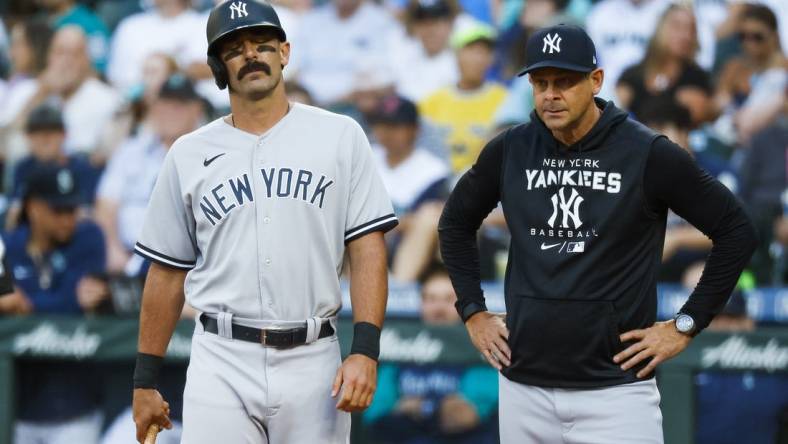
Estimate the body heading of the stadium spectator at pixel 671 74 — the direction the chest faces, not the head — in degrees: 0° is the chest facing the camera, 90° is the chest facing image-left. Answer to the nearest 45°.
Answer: approximately 0°

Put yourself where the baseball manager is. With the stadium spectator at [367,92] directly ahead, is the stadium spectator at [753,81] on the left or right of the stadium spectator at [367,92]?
right

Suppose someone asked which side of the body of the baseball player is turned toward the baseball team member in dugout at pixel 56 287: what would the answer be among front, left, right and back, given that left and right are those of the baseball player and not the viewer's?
back

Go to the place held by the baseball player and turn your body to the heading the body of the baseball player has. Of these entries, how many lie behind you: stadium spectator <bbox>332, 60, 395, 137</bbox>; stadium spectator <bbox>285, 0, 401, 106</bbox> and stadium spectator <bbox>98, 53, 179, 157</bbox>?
3

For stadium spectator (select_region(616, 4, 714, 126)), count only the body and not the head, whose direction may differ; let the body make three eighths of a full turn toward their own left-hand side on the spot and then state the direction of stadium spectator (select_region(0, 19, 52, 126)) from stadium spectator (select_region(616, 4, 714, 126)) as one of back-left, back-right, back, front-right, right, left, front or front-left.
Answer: back-left

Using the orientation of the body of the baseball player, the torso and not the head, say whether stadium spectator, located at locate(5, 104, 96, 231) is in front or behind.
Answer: behind

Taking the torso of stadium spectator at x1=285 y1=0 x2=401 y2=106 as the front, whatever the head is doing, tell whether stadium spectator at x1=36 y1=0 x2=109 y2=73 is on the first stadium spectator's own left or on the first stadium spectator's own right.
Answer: on the first stadium spectator's own right

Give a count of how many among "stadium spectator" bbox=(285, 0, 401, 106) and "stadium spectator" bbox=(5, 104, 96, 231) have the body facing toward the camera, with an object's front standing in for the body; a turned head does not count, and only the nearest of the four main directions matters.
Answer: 2
